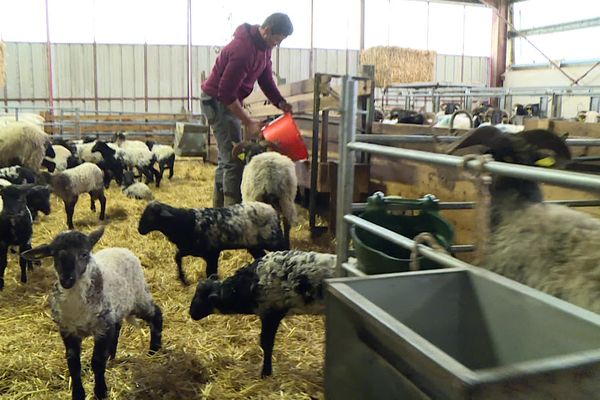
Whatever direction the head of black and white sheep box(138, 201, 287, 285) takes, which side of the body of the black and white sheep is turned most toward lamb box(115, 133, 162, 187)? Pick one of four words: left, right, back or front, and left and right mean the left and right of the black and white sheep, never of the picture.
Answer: right

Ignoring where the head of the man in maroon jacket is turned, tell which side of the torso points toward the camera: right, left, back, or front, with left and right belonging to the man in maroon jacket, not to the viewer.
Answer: right

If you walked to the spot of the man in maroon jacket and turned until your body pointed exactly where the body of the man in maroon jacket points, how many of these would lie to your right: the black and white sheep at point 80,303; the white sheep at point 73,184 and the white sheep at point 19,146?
1

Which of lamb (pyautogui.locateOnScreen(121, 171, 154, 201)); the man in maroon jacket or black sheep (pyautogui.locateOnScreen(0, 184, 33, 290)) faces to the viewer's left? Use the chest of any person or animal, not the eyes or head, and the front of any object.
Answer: the lamb

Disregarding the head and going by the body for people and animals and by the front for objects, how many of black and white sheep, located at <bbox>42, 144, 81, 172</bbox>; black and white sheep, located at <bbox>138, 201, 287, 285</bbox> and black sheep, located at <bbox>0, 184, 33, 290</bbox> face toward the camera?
1

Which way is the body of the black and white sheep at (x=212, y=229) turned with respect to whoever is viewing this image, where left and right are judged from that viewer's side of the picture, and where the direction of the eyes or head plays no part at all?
facing to the left of the viewer

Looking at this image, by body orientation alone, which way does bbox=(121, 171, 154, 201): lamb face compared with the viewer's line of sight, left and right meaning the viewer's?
facing to the left of the viewer

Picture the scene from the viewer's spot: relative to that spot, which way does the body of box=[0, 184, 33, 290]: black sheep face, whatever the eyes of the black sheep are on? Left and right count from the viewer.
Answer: facing the viewer

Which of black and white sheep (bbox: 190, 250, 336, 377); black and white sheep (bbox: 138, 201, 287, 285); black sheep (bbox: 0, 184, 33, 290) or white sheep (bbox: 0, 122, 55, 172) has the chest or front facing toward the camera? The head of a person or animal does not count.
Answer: black sheep (bbox: 0, 184, 33, 290)

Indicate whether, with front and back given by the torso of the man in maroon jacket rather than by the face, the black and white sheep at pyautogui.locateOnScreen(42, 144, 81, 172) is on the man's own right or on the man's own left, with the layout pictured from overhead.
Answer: on the man's own left

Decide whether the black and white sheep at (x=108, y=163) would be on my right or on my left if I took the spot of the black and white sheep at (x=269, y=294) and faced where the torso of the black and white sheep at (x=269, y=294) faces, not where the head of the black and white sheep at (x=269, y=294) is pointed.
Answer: on my right

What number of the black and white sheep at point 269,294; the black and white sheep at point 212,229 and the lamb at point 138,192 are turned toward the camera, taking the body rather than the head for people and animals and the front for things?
0

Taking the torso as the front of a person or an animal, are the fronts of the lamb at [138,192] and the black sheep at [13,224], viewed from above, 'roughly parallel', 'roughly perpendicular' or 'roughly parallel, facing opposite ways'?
roughly perpendicular

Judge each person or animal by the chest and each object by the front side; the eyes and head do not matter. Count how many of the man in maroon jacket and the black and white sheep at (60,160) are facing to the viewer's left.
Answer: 1
